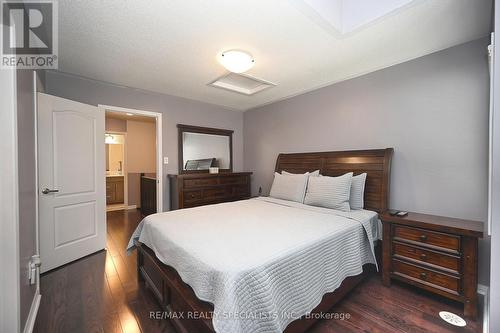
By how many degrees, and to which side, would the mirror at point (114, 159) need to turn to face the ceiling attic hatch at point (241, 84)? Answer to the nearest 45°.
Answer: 0° — it already faces it

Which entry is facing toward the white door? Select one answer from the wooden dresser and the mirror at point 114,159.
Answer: the mirror

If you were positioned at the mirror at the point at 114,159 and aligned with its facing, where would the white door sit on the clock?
The white door is roughly at 12 o'clock from the mirror.
